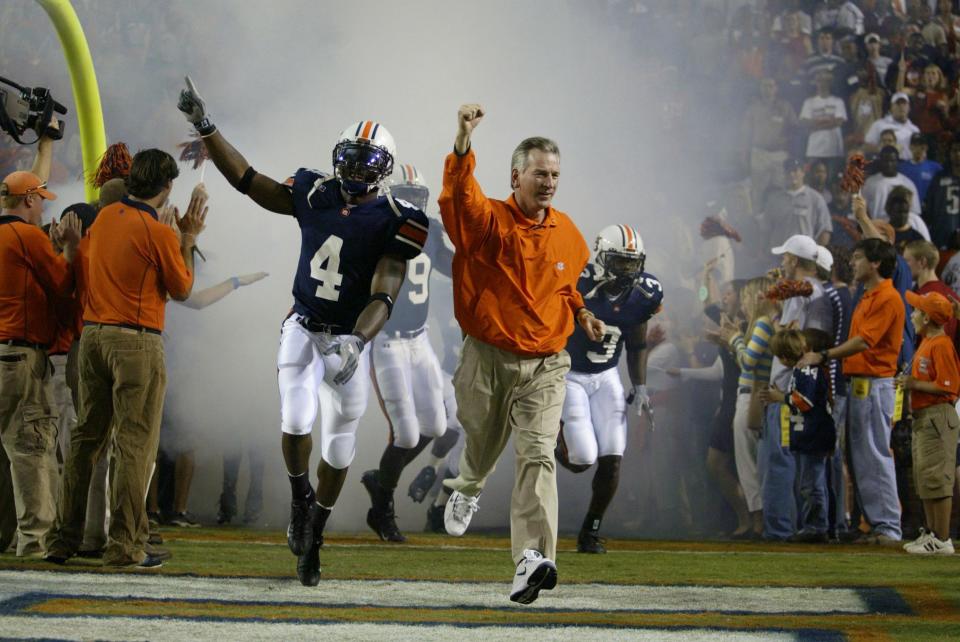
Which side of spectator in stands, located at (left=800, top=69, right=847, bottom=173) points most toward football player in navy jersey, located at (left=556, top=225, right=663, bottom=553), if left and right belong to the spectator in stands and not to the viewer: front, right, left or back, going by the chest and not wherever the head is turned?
front

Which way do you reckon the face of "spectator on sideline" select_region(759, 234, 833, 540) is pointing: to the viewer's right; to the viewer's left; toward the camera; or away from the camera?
to the viewer's left

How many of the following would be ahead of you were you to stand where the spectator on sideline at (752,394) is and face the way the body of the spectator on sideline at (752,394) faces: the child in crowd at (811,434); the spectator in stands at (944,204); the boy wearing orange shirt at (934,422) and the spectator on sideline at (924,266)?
0

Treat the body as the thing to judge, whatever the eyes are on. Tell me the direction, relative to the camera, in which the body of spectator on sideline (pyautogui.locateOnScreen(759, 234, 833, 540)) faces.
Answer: to the viewer's left

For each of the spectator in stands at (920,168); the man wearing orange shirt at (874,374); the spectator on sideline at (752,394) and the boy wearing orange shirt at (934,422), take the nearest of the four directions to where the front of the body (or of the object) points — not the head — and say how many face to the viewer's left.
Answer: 3

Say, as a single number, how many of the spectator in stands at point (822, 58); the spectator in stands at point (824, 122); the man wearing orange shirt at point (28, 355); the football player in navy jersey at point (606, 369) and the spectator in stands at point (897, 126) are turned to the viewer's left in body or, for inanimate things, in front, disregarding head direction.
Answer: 0

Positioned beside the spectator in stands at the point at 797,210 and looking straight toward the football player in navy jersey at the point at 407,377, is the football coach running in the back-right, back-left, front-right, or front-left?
front-left

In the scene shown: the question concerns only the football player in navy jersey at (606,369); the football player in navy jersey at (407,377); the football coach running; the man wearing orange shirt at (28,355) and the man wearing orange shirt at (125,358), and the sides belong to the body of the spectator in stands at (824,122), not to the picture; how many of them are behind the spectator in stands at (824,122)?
0

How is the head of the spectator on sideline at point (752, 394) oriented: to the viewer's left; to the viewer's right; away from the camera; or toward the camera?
to the viewer's left

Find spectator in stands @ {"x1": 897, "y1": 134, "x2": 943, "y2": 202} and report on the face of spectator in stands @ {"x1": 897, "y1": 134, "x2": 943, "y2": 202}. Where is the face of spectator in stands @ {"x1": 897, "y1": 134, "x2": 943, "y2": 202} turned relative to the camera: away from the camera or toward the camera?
toward the camera

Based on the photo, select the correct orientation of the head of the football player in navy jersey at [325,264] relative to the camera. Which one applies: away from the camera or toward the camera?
toward the camera

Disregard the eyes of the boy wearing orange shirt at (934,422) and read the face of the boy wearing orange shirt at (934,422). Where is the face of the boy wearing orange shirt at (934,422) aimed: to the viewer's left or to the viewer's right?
to the viewer's left

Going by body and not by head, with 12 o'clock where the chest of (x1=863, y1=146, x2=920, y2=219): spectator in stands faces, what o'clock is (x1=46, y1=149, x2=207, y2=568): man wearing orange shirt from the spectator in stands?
The man wearing orange shirt is roughly at 1 o'clock from the spectator in stands.
